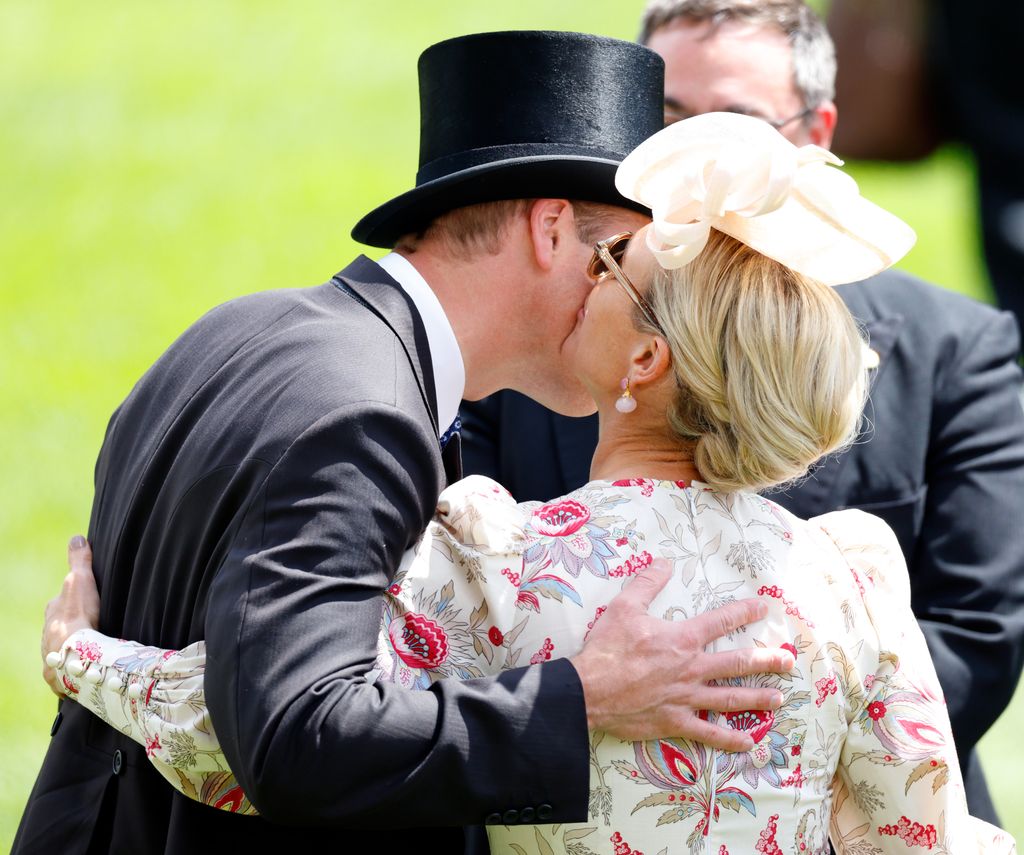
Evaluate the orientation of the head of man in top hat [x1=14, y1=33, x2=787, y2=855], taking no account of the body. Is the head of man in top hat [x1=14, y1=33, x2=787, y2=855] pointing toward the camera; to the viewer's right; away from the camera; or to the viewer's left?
to the viewer's right

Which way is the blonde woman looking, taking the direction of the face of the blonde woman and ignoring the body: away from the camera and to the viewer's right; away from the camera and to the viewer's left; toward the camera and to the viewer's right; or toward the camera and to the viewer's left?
away from the camera and to the viewer's left

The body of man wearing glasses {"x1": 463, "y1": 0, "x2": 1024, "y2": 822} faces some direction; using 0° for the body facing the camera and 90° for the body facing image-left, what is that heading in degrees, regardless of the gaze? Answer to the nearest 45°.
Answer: approximately 45°

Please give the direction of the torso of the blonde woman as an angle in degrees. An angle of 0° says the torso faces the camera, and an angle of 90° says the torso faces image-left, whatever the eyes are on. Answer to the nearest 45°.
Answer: approximately 135°
